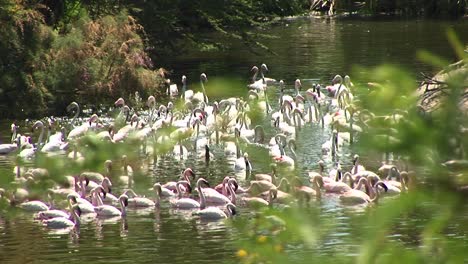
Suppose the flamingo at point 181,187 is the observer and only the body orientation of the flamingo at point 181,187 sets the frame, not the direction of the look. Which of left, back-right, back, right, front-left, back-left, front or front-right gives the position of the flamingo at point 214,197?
front-right

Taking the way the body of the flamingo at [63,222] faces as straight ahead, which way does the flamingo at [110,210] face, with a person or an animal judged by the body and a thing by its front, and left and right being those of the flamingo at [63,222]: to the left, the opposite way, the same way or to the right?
the same way

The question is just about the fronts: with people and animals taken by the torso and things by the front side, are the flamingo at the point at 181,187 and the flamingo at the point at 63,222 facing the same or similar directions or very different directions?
same or similar directions

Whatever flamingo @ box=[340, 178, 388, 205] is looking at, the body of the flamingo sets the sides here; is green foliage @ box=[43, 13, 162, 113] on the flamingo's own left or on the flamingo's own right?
on the flamingo's own left

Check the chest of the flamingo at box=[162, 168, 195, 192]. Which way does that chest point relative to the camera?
to the viewer's right

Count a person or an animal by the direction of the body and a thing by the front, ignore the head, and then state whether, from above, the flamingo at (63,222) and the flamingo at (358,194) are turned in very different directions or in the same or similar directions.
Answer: same or similar directions

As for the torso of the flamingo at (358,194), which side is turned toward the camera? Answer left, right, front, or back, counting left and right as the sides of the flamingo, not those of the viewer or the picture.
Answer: right

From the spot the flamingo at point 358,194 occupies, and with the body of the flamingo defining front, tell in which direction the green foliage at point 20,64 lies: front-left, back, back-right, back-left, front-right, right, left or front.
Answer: back-left
